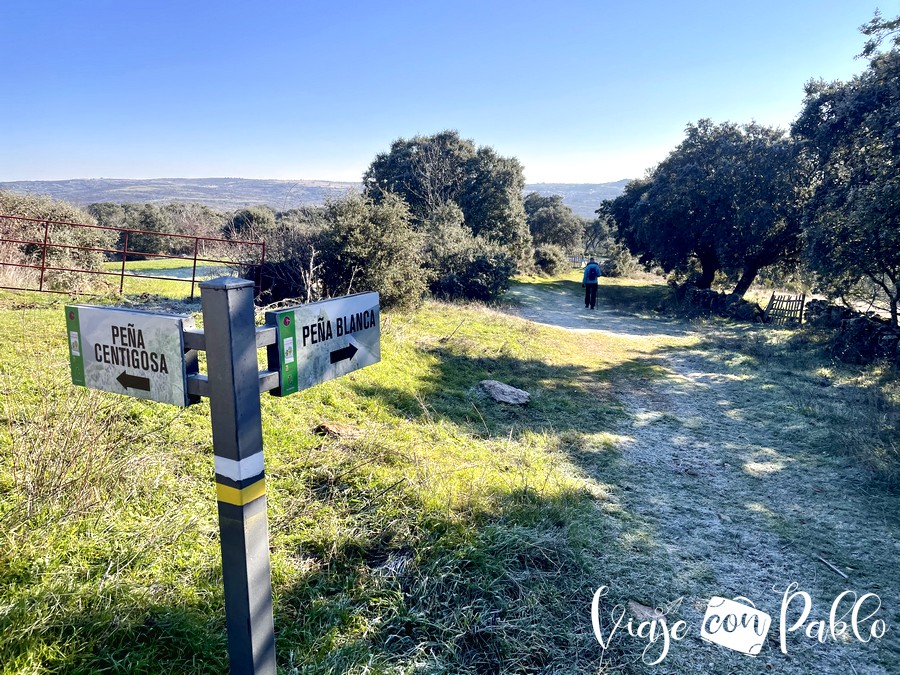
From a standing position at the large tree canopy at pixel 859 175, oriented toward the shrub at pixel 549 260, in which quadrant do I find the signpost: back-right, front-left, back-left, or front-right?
back-left

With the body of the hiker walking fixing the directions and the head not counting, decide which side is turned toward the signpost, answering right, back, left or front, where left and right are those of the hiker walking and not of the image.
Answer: back

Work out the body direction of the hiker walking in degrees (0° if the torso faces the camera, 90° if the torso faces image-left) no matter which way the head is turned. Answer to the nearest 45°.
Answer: approximately 180°

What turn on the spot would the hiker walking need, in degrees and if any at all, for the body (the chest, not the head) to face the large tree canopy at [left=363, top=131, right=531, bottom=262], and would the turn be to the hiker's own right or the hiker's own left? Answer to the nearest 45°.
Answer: approximately 45° to the hiker's own left

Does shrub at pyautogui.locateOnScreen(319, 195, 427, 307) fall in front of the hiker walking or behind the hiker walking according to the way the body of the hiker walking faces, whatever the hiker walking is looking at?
behind

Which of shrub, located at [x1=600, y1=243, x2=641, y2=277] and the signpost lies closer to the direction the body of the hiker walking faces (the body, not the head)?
the shrub

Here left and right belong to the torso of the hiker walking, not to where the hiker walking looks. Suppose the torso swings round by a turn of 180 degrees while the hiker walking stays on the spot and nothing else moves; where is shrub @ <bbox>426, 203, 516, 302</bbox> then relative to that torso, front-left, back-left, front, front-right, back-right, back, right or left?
front-right

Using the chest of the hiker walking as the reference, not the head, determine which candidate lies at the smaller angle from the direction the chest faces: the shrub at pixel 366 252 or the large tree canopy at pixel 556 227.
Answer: the large tree canopy
